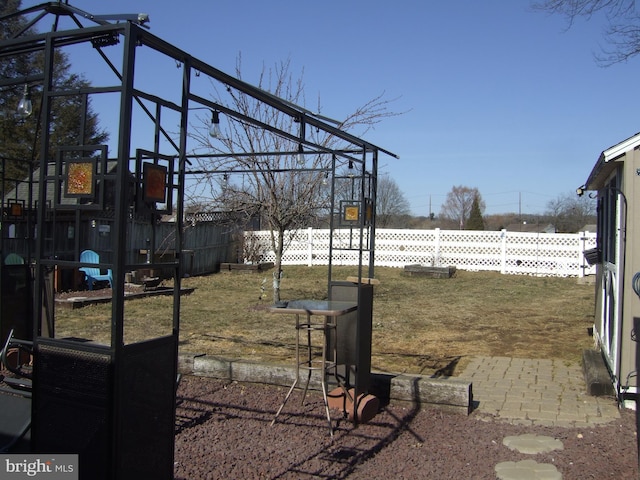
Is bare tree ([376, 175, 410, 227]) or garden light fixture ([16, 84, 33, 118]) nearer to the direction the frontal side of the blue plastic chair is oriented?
the garden light fixture

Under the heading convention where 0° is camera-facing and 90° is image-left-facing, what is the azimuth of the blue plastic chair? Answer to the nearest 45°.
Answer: approximately 315°

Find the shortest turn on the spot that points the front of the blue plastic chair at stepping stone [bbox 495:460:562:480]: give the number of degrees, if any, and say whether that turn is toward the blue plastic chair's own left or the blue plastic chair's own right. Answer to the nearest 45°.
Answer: approximately 45° to the blue plastic chair's own right

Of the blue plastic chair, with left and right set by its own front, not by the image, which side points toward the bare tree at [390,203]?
left

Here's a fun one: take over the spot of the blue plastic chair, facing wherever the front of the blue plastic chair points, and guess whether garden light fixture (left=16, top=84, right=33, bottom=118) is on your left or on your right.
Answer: on your right

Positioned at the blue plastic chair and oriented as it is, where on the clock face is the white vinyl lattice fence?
The white vinyl lattice fence is roughly at 10 o'clock from the blue plastic chair.

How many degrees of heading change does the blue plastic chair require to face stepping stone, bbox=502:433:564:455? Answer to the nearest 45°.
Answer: approximately 45° to its right
